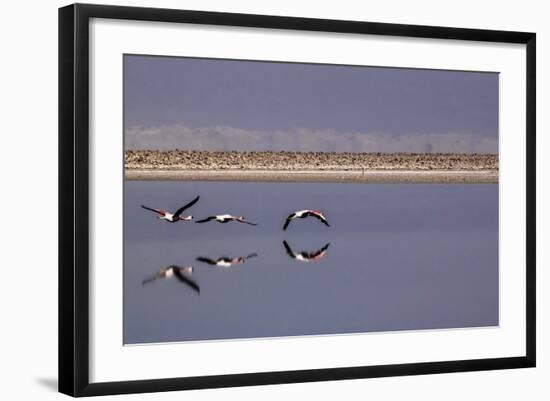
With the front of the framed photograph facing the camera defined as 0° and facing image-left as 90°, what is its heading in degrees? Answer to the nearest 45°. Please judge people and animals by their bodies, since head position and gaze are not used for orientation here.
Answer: approximately 315°
